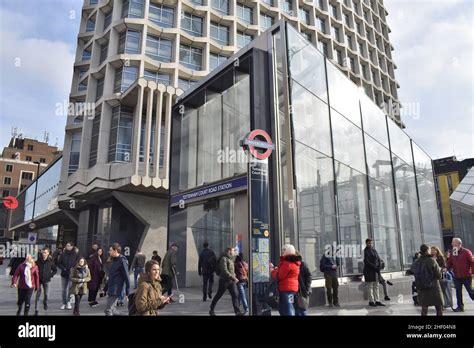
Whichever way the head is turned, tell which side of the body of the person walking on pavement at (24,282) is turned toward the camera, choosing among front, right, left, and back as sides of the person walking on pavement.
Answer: front

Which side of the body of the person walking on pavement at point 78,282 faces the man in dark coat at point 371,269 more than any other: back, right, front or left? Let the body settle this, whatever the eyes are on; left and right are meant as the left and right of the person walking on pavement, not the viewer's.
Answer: left

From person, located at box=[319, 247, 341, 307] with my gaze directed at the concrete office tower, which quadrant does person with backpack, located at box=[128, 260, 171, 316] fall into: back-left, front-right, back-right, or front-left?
back-left

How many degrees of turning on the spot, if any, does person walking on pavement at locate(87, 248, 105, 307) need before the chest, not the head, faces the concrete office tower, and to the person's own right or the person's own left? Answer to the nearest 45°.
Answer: approximately 135° to the person's own left

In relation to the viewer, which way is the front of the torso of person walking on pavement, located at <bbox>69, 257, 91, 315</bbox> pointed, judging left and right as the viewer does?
facing the viewer
